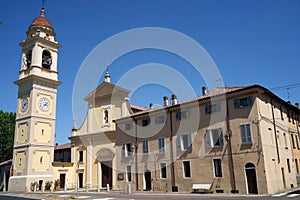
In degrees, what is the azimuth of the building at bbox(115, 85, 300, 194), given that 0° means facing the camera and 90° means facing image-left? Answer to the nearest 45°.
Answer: approximately 45°

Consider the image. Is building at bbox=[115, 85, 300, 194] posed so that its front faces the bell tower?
no

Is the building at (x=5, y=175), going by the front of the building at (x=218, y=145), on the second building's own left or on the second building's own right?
on the second building's own right
